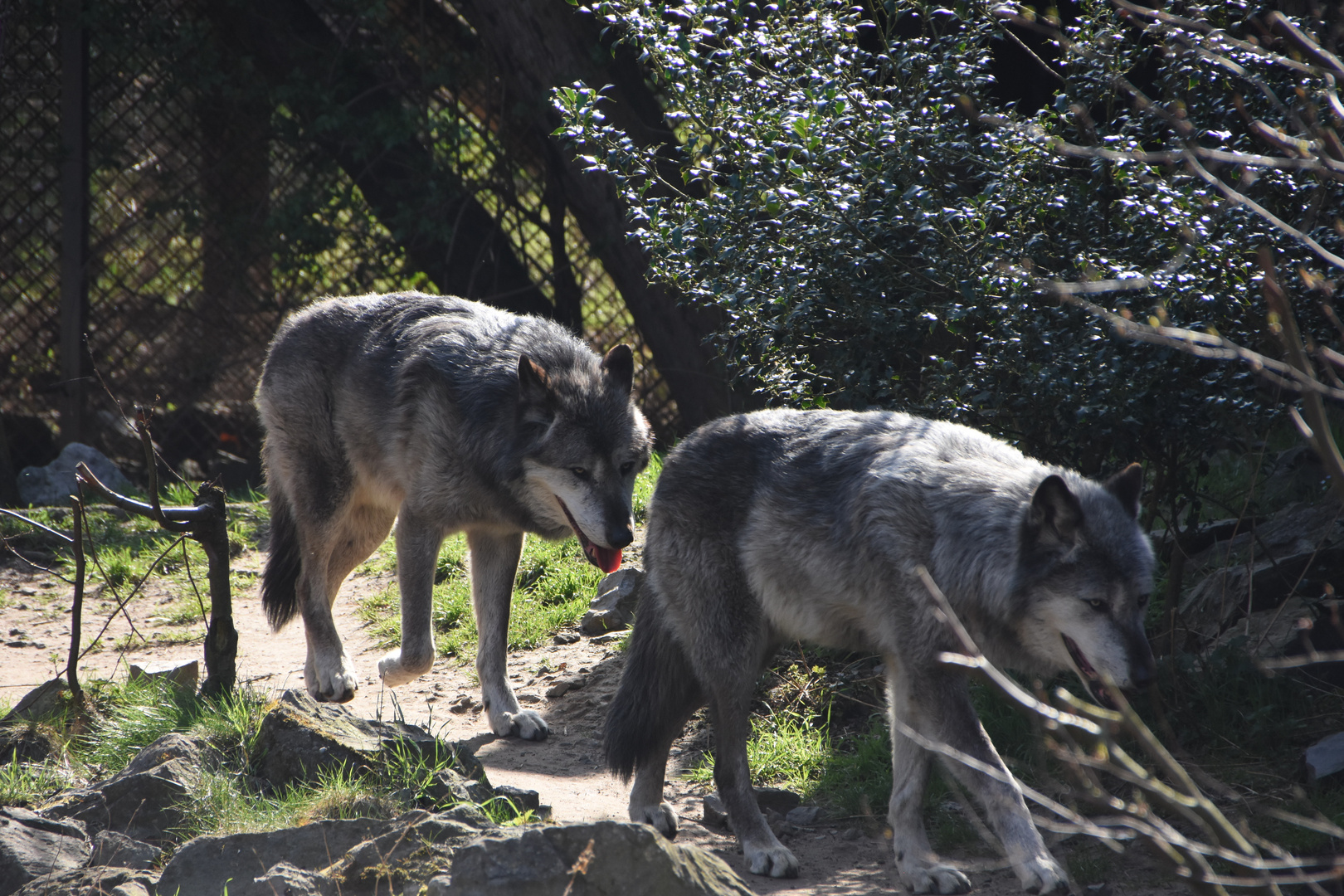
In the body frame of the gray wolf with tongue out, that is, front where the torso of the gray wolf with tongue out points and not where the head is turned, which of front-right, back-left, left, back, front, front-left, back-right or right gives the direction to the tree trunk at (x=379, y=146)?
back-left

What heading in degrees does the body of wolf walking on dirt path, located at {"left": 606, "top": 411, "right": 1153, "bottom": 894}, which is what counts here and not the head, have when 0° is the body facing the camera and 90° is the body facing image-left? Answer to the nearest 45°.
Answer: approximately 315°

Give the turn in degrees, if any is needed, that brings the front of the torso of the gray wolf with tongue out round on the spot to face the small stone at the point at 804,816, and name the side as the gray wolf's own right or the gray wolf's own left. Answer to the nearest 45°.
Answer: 0° — it already faces it

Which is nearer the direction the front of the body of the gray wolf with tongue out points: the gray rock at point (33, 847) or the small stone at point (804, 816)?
the small stone

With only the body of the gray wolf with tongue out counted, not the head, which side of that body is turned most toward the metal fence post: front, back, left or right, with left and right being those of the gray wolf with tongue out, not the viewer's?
back

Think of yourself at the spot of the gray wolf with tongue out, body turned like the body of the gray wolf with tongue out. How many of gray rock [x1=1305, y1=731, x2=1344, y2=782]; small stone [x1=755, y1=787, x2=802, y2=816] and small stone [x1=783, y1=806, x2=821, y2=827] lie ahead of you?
3

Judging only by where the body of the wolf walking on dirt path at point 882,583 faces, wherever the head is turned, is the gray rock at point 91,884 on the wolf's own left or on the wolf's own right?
on the wolf's own right

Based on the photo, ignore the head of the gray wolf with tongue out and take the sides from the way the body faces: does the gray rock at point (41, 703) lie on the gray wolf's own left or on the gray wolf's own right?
on the gray wolf's own right

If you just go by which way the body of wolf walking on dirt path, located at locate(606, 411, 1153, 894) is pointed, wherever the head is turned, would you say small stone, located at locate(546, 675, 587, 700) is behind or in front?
behind

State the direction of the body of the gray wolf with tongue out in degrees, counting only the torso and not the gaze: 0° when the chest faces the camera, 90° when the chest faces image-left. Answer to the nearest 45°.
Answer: approximately 315°
